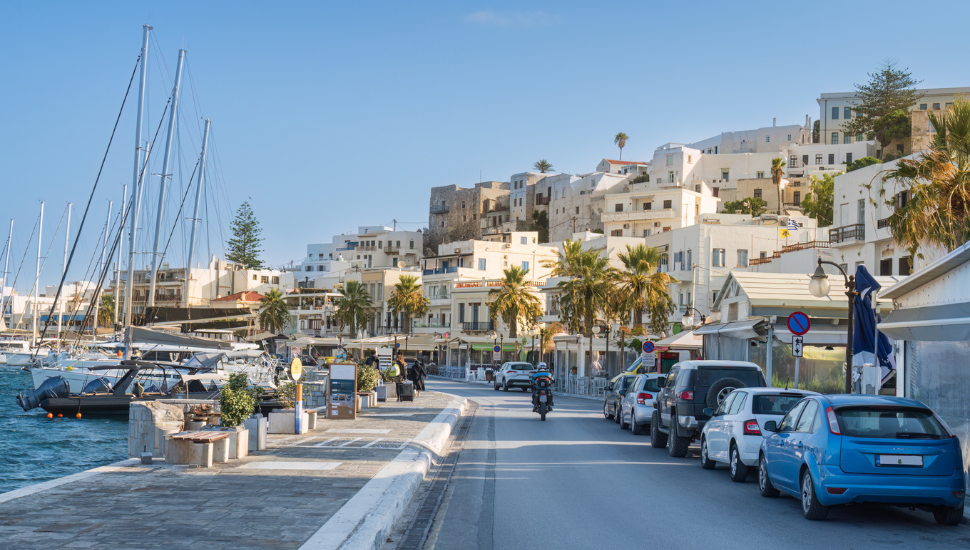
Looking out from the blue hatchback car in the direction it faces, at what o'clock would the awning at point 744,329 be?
The awning is roughly at 1 o'clock from the blue hatchback car.

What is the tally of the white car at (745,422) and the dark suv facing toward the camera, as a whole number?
0

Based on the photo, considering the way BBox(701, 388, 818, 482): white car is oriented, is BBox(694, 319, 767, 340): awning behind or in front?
in front

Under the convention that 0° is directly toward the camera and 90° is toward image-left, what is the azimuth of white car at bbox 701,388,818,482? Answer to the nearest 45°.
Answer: approximately 135°

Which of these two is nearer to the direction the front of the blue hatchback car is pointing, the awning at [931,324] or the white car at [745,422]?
the white car

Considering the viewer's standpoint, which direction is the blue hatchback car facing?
facing away from the viewer and to the left of the viewer

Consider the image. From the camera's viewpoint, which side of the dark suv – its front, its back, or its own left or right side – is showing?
back

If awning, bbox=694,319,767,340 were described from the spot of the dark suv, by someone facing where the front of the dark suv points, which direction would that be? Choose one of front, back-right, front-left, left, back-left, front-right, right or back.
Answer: front

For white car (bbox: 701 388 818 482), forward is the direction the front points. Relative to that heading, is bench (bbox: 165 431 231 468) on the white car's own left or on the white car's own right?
on the white car's own left

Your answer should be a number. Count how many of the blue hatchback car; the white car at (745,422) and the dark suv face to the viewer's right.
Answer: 0

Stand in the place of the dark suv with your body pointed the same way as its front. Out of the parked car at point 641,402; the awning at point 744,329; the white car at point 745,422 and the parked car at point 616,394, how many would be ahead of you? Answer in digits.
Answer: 3

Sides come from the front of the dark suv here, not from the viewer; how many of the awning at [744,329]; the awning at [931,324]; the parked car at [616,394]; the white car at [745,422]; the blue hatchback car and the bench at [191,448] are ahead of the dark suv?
2

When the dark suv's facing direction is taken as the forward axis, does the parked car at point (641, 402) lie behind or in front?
in front

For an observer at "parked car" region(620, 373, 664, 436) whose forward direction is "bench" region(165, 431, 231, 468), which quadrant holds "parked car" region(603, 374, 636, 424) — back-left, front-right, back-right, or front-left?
back-right
